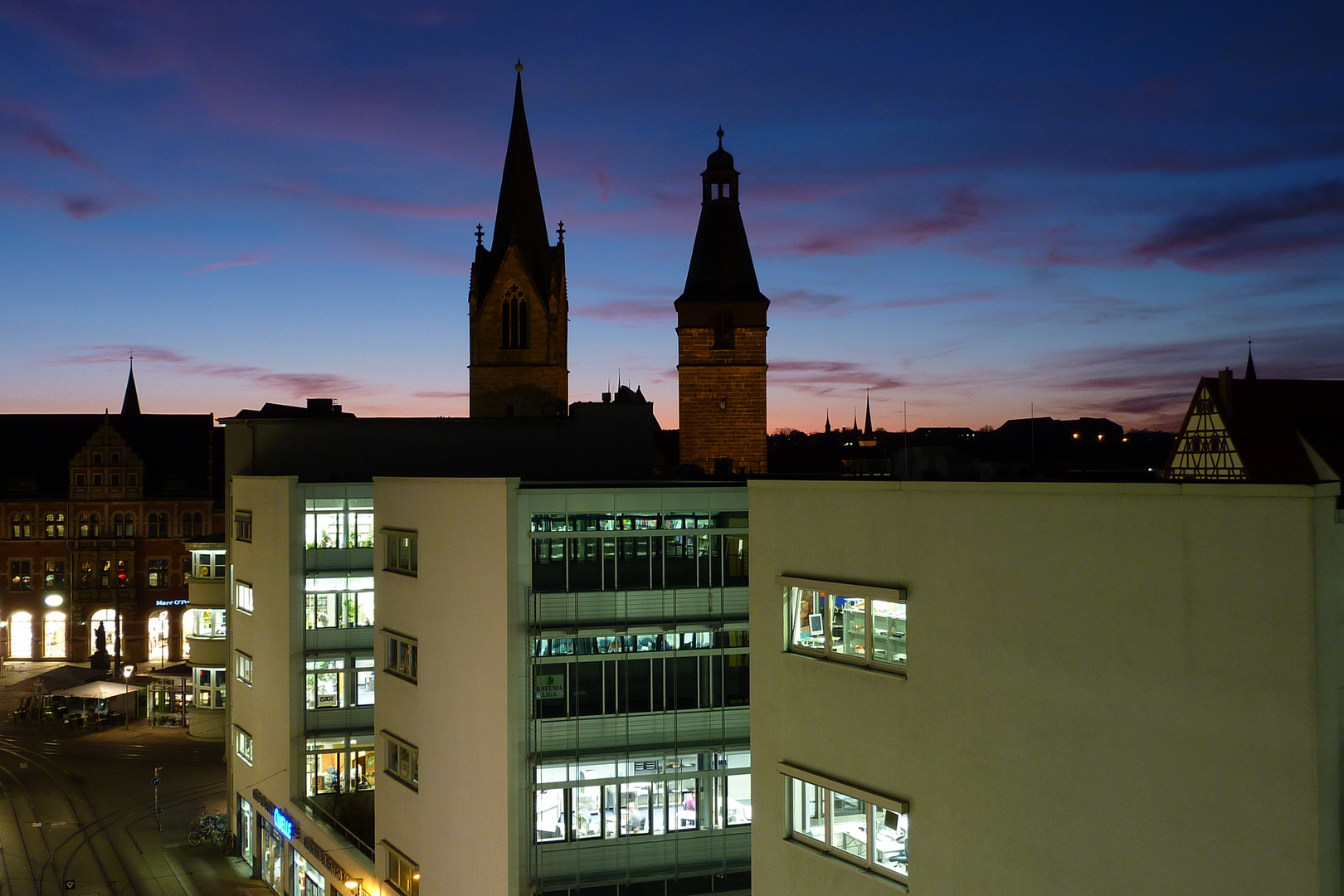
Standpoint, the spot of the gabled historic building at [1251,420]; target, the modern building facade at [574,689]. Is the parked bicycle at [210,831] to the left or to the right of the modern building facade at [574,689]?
right

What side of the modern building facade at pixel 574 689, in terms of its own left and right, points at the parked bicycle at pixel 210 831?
right

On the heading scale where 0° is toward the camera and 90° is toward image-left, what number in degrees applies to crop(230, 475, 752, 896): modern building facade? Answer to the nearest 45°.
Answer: approximately 45°

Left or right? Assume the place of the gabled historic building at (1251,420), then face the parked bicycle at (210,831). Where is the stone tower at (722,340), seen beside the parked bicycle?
right

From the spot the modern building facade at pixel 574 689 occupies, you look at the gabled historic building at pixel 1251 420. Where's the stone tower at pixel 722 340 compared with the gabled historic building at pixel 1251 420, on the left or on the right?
left

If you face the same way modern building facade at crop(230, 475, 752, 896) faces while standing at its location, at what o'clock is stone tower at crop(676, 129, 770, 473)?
The stone tower is roughly at 5 o'clock from the modern building facade.

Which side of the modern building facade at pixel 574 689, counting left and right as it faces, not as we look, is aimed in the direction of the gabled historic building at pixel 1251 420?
back
